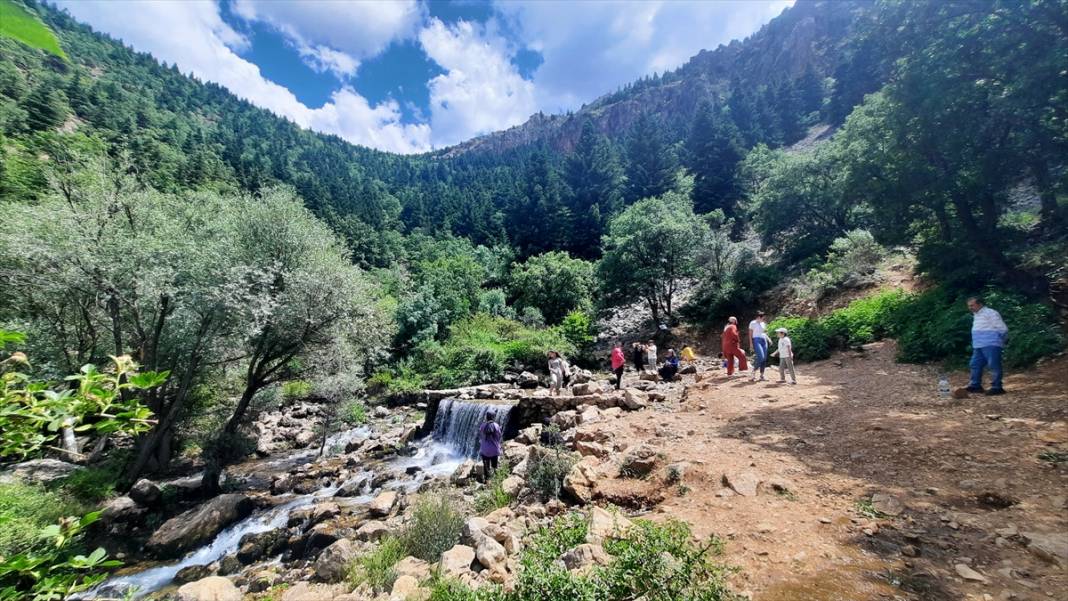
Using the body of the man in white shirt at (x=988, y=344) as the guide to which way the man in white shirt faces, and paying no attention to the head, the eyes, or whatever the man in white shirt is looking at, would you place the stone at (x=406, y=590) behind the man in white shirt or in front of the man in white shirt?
in front

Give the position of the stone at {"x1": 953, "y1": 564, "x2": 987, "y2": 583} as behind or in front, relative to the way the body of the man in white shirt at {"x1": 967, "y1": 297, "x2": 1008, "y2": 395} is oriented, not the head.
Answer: in front

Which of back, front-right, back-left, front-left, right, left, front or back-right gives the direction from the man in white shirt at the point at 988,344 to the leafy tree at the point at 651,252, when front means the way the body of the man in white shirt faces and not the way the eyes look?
right

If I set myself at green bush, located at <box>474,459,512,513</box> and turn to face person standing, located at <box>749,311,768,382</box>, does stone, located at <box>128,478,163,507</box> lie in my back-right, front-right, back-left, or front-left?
back-left

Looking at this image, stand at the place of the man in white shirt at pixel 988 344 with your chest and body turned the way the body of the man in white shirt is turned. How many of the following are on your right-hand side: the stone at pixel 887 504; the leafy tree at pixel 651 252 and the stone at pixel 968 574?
1

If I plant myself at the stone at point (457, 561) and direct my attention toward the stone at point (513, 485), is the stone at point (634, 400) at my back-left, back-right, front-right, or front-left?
front-right

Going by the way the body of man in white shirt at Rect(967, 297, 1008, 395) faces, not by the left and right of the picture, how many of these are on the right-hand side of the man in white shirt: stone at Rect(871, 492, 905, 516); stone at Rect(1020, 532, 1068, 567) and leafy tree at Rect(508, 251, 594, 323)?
1

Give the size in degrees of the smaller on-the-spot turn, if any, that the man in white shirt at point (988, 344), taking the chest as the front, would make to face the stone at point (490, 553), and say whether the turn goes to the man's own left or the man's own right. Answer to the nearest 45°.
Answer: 0° — they already face it

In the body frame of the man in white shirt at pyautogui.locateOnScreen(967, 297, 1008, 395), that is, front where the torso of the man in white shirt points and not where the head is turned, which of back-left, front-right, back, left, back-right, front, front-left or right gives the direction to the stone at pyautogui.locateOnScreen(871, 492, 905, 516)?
front-left

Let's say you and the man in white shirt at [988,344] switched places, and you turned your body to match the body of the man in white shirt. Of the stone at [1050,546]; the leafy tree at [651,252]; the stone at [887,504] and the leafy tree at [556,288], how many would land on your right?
2

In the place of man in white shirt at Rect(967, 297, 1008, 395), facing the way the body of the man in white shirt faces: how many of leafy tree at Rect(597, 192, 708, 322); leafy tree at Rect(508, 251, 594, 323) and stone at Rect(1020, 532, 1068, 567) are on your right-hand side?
2

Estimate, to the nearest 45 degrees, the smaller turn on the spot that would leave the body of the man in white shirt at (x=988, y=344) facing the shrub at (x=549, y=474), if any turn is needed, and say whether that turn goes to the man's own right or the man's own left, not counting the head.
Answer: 0° — they already face it

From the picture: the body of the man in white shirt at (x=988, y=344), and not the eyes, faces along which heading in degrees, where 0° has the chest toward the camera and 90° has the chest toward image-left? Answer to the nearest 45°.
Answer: approximately 45°

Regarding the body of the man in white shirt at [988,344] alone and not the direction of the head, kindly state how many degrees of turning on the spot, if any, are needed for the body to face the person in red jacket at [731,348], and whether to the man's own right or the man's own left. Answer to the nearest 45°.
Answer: approximately 90° to the man's own right

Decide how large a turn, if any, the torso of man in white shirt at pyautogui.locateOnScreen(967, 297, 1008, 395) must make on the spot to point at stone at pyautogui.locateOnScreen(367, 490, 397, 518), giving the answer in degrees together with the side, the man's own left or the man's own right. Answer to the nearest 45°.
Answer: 0° — they already face it

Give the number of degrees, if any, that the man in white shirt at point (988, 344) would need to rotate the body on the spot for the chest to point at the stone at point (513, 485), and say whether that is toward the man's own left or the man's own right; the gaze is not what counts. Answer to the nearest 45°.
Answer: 0° — they already face it

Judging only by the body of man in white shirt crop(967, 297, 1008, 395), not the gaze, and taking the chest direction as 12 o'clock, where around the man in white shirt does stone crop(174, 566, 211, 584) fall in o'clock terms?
The stone is roughly at 12 o'clock from the man in white shirt.

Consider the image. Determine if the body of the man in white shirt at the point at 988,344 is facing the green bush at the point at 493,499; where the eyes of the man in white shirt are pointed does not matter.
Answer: yes

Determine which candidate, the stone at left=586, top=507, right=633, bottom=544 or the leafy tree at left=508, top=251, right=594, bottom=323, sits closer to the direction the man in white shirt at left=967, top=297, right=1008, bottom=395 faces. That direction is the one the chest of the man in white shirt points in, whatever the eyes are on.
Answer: the leafy tree

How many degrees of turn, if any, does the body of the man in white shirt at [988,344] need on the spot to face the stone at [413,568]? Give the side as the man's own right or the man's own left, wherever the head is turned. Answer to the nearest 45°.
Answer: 0° — they already face it

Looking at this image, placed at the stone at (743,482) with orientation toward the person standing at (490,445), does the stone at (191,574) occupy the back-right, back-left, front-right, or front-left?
front-left

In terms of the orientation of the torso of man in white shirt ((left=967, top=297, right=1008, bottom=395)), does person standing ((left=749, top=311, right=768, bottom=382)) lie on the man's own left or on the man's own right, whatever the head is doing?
on the man's own right
